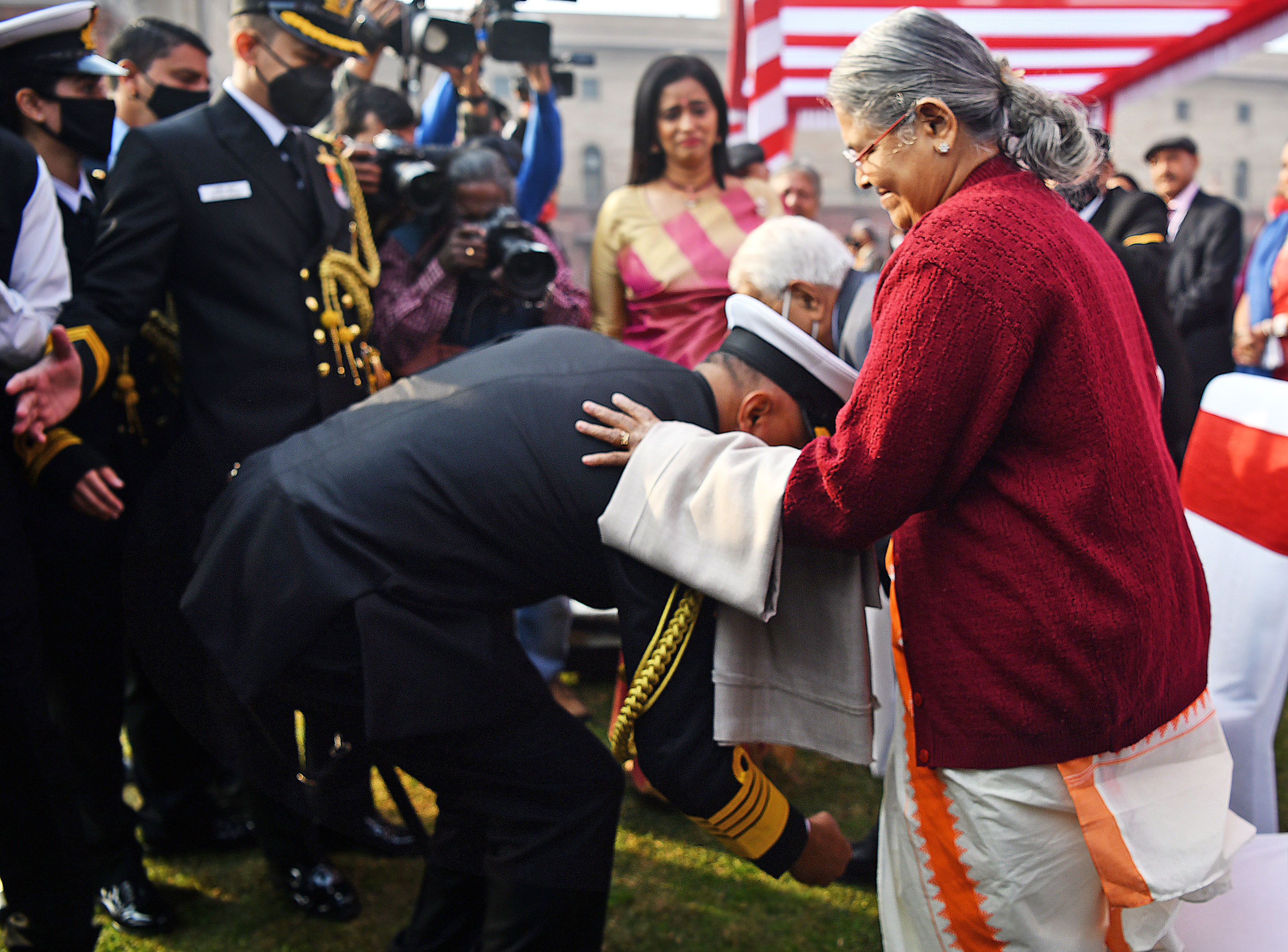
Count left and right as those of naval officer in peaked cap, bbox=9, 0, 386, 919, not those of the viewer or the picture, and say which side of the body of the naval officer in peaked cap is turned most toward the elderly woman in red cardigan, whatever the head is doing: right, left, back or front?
front

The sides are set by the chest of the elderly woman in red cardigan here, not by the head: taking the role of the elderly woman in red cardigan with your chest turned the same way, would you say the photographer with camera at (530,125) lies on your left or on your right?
on your right

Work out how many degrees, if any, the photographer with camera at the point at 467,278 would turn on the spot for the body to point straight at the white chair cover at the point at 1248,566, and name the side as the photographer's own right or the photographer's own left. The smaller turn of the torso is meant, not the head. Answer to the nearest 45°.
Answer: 0° — they already face it

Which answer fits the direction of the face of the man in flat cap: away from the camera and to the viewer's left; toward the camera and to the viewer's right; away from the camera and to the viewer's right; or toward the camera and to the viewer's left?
toward the camera and to the viewer's left

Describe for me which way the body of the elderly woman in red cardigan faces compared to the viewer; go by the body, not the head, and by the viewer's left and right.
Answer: facing to the left of the viewer

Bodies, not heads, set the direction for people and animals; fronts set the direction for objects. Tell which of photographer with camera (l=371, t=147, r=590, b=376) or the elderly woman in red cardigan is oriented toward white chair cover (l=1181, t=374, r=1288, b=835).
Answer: the photographer with camera

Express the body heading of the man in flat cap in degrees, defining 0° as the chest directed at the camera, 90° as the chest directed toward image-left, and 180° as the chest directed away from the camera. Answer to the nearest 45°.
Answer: approximately 45°

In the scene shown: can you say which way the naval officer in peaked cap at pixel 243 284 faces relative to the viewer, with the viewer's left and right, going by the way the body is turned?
facing the viewer and to the right of the viewer

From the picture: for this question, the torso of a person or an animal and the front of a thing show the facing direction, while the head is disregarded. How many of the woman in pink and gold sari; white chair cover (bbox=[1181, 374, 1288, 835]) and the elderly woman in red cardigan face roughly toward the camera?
1

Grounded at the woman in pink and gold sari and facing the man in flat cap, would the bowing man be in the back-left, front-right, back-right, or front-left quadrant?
back-right
